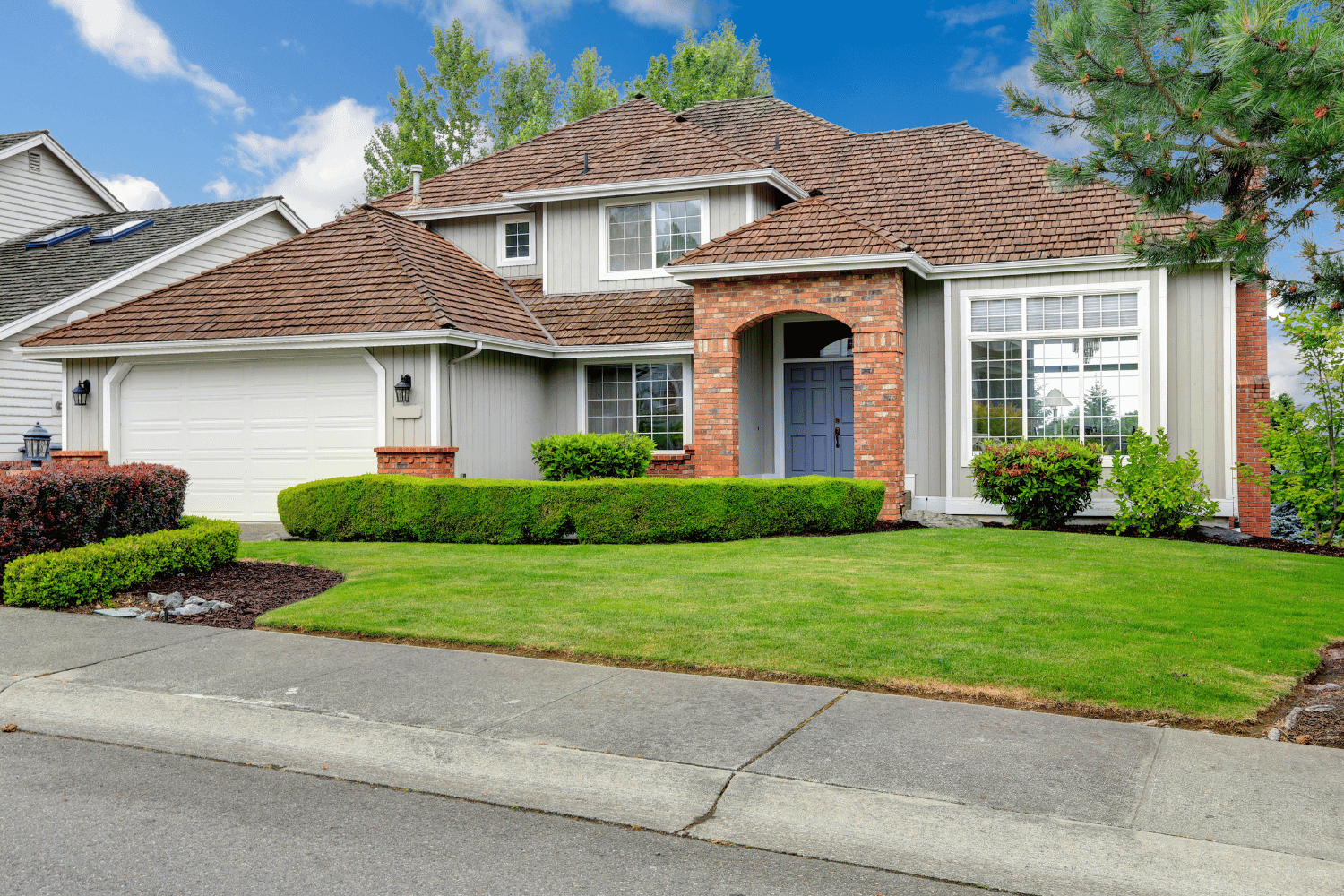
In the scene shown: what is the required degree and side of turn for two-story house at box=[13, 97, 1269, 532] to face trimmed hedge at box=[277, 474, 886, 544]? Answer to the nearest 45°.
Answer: approximately 45° to its right

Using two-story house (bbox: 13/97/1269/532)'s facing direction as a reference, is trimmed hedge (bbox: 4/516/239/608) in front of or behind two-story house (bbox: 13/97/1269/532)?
in front

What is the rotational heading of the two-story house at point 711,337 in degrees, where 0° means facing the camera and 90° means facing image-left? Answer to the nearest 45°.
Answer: approximately 0°

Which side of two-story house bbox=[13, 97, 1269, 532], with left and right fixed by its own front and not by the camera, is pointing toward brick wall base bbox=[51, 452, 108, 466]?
right

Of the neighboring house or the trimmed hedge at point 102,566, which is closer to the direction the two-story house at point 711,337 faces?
the trimmed hedge

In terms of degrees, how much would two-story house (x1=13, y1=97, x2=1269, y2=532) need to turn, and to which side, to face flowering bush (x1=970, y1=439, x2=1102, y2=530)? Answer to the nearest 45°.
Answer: approximately 45° to its left

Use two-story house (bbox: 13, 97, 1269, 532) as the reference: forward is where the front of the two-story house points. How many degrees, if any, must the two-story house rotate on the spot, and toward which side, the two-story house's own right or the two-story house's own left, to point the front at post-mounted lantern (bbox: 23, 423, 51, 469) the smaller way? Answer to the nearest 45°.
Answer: approximately 90° to the two-story house's own right

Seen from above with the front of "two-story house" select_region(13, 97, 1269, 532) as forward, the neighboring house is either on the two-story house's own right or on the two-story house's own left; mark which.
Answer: on the two-story house's own right

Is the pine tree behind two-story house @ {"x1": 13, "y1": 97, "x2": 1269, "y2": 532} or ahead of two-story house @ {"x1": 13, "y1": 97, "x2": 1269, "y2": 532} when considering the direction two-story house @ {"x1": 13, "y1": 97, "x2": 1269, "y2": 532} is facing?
ahead

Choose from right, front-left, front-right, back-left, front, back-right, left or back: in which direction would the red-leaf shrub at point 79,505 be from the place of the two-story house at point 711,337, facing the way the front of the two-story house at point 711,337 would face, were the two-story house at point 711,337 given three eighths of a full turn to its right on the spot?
left

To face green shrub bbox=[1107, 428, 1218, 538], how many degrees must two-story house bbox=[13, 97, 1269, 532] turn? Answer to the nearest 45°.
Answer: approximately 45° to its left
